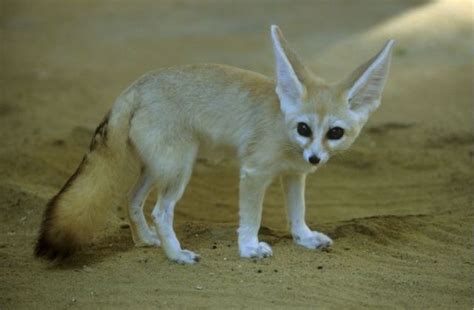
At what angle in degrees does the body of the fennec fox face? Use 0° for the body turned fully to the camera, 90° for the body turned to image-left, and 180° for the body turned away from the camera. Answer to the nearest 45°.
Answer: approximately 270°
